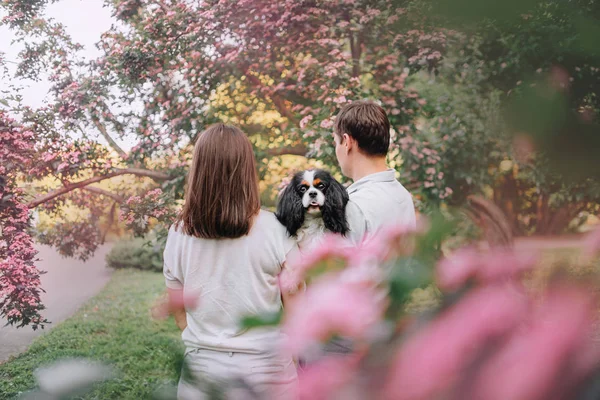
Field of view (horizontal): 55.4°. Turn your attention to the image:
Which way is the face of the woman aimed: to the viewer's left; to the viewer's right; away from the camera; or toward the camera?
away from the camera

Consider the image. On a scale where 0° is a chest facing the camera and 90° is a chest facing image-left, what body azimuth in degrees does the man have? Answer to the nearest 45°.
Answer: approximately 135°

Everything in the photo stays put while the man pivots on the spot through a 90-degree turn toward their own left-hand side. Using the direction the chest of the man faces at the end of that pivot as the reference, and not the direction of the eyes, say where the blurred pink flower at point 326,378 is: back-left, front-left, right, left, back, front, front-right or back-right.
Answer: front-left

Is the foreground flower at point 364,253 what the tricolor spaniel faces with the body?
yes

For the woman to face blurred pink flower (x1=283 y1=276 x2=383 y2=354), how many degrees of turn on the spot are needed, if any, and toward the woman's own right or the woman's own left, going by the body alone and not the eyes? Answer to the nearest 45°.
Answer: approximately 180°

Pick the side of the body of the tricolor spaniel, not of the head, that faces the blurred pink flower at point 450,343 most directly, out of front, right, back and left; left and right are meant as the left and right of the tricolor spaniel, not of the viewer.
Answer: front

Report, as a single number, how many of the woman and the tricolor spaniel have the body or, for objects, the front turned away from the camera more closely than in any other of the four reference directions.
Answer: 1

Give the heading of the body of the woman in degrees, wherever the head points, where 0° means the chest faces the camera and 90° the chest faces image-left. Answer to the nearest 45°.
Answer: approximately 180°

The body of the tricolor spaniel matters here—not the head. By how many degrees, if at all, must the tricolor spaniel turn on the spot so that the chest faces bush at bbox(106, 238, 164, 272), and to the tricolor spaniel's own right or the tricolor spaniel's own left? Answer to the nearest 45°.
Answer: approximately 135° to the tricolor spaniel's own right

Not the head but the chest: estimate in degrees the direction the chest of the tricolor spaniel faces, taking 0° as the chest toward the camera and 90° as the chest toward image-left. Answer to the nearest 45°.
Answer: approximately 0°

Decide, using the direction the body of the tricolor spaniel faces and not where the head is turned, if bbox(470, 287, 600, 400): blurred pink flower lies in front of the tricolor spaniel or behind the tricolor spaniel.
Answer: in front

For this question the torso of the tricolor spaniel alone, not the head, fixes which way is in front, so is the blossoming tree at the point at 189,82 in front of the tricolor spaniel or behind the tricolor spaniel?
behind
